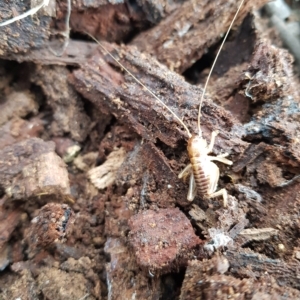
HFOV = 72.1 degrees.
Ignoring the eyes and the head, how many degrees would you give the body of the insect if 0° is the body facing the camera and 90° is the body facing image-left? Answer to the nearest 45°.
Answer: approximately 180°

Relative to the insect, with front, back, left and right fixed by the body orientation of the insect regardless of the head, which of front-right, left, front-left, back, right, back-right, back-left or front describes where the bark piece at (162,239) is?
back-left

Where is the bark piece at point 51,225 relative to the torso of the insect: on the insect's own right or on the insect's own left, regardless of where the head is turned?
on the insect's own left

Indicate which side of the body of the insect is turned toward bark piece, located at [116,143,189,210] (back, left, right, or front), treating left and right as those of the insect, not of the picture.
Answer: left

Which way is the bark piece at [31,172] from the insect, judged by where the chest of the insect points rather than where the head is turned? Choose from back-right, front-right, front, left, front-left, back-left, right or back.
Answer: left

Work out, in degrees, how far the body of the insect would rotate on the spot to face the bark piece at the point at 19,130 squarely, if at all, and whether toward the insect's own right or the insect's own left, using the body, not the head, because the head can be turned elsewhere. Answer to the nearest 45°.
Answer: approximately 90° to the insect's own left

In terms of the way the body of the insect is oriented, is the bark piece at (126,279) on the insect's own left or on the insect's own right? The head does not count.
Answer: on the insect's own left

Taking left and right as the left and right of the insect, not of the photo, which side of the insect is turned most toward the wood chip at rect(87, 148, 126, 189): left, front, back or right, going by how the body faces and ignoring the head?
left

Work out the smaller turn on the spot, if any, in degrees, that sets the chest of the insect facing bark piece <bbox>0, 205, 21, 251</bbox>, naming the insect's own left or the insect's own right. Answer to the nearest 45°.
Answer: approximately 90° to the insect's own left

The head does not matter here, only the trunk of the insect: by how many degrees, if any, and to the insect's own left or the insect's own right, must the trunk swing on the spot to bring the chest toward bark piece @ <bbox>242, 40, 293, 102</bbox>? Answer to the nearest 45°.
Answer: approximately 45° to the insect's own right
